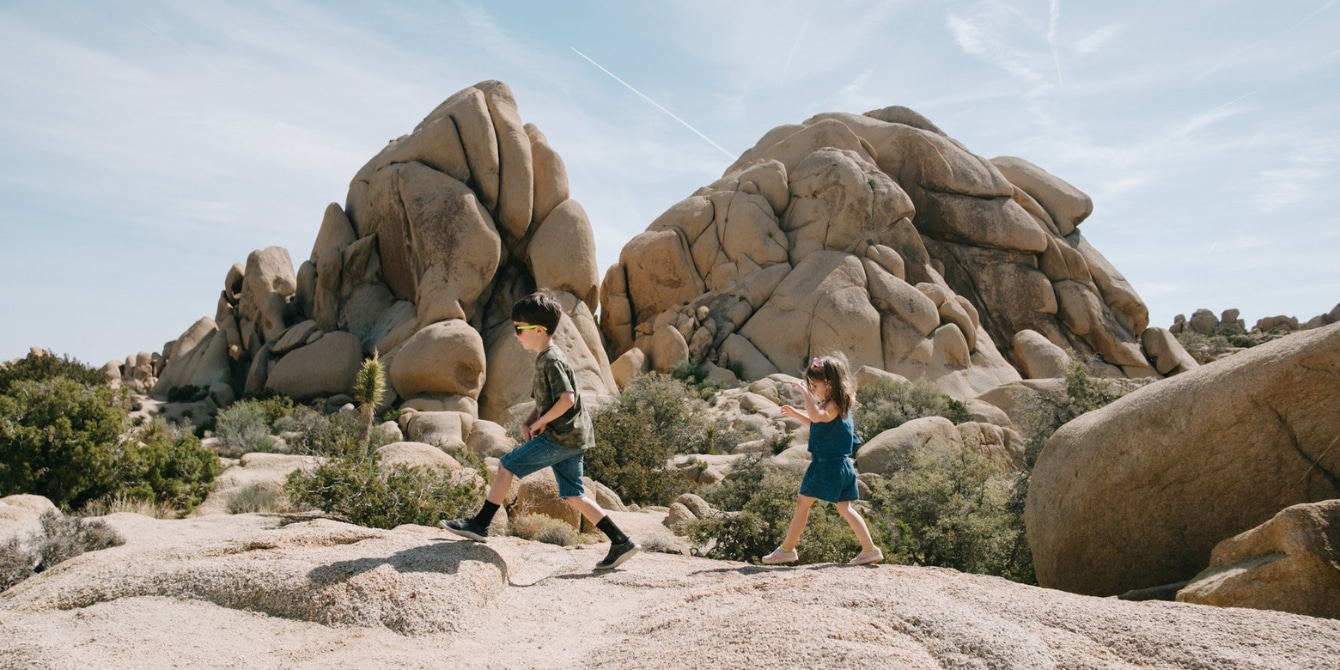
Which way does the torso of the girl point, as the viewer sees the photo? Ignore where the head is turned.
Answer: to the viewer's left

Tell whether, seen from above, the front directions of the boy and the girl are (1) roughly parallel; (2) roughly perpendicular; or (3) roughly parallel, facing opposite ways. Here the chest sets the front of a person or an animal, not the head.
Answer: roughly parallel

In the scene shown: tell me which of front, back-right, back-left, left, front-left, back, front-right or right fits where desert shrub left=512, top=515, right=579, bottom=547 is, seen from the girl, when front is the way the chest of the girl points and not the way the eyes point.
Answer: front-right

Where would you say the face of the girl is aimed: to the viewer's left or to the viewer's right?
to the viewer's left

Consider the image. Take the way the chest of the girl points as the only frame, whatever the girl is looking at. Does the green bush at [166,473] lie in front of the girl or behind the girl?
in front

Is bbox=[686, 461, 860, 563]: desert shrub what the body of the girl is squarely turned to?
no

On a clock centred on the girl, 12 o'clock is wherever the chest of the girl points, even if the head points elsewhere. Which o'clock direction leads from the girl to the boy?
The boy is roughly at 11 o'clock from the girl.
